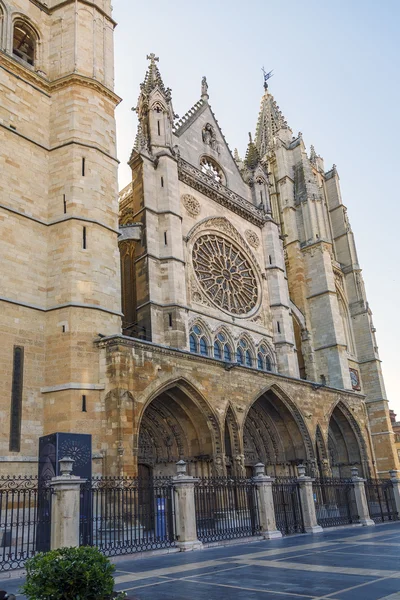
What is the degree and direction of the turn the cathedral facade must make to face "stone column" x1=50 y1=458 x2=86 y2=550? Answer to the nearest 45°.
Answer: approximately 45° to its right

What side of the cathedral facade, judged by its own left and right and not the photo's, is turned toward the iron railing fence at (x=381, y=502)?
left
